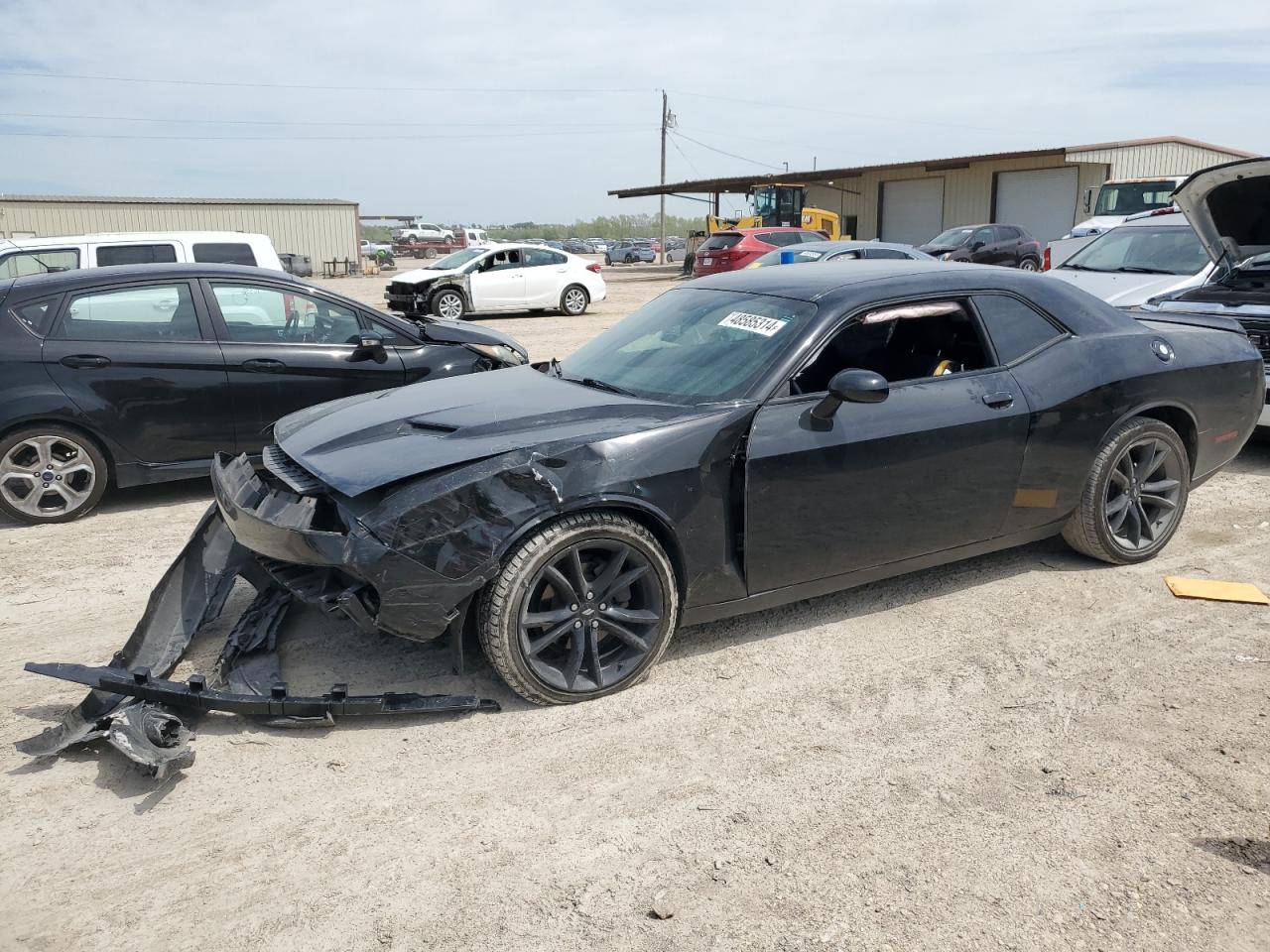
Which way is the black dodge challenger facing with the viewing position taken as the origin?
facing the viewer and to the left of the viewer

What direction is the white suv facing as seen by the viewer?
to the viewer's left

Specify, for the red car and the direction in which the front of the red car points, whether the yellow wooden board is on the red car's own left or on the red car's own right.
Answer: on the red car's own right

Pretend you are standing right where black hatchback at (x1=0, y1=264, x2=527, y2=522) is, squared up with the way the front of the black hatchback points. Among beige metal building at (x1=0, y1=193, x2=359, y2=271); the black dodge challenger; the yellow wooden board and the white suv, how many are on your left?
2

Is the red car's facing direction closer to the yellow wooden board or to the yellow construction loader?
the yellow construction loader

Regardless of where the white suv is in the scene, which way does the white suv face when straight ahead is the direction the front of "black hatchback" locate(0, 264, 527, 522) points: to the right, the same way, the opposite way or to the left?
the opposite way

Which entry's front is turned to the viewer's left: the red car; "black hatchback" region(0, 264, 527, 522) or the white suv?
the white suv

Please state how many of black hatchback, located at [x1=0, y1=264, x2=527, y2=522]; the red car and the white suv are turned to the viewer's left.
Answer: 1

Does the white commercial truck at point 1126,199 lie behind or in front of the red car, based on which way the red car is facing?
in front

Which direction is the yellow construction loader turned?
to the viewer's left

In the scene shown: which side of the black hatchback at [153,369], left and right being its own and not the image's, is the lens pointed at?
right

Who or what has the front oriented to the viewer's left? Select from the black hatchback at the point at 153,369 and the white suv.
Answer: the white suv

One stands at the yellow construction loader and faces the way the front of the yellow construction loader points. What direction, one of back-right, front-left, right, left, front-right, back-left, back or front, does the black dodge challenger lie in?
left
